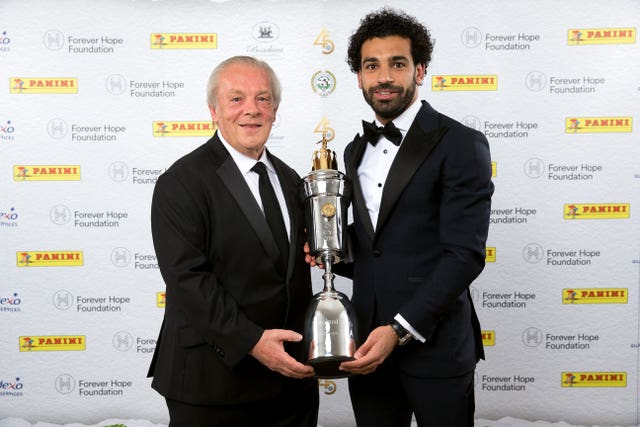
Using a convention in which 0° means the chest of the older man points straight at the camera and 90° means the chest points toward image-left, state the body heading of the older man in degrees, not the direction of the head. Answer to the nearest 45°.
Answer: approximately 315°

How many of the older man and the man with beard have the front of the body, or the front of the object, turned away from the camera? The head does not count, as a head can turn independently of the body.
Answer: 0

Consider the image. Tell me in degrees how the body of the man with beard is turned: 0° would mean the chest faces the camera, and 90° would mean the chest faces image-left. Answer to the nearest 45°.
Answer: approximately 45°
